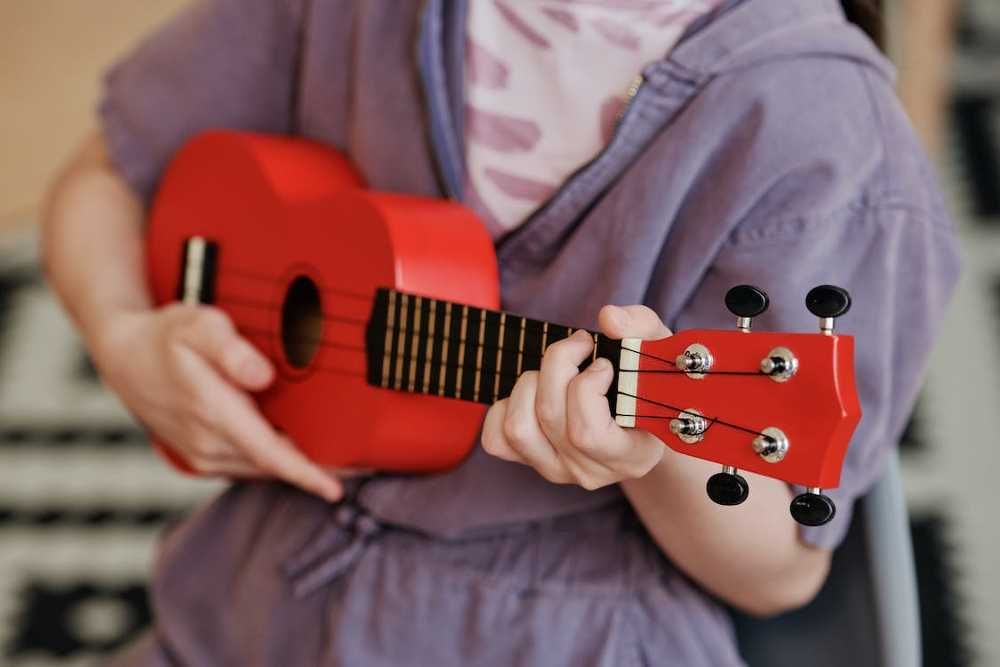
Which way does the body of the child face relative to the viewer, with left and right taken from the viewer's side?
facing the viewer
